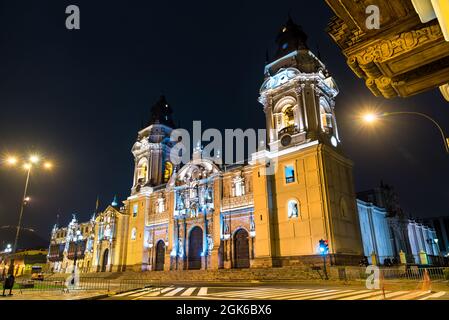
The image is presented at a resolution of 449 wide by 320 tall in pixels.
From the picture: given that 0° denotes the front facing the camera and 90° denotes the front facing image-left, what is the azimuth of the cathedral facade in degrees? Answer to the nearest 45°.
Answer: approximately 45°

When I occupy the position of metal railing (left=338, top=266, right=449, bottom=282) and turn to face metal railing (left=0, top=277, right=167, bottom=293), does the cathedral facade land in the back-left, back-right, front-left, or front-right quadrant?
front-right

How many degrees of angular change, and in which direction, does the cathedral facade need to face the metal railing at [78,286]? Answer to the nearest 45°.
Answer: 0° — it already faces it

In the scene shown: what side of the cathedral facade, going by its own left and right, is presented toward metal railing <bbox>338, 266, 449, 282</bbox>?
left

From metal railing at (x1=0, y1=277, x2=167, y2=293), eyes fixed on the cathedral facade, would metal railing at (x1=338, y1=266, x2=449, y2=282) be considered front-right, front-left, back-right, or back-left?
front-right

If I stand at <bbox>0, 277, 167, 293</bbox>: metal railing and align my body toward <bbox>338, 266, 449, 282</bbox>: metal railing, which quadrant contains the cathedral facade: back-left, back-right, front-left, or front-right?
front-left
